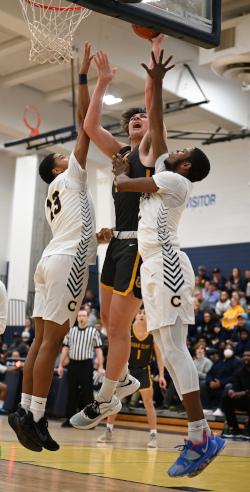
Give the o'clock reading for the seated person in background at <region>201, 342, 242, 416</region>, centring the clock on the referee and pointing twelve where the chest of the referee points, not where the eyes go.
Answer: The seated person in background is roughly at 9 o'clock from the referee.

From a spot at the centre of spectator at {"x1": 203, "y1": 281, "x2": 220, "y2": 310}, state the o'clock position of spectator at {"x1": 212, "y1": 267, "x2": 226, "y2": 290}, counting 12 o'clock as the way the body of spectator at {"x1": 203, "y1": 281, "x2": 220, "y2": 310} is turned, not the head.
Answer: spectator at {"x1": 212, "y1": 267, "x2": 226, "y2": 290} is roughly at 5 o'clock from spectator at {"x1": 203, "y1": 281, "x2": 220, "y2": 310}.

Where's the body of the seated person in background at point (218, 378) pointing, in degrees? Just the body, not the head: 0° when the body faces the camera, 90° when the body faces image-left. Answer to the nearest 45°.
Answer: approximately 45°

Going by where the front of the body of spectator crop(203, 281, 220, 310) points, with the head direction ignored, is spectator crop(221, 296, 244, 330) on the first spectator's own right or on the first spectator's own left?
on the first spectator's own left

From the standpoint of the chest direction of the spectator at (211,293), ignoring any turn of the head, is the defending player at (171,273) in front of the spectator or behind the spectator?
in front

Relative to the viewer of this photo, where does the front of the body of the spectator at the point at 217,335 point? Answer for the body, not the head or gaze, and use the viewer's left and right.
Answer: facing the viewer and to the left of the viewer

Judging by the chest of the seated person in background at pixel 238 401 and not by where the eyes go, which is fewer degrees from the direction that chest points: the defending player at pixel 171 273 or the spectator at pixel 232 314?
the defending player

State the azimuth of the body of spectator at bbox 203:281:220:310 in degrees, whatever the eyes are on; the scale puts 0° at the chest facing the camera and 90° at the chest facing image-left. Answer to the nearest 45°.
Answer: approximately 45°

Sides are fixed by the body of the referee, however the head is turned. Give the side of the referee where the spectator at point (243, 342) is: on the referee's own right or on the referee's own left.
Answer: on the referee's own left

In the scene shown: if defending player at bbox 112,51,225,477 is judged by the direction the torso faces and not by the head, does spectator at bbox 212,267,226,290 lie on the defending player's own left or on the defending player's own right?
on the defending player's own right

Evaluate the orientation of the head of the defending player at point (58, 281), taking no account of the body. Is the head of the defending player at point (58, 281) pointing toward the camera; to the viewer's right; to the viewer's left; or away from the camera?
to the viewer's right

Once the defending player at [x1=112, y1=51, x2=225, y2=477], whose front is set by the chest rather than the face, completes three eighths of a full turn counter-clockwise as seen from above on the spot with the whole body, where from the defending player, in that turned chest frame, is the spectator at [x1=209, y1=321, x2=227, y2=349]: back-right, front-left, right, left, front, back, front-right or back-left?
back-left

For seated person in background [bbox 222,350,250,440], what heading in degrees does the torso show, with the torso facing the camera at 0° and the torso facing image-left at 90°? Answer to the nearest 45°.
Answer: approximately 45°

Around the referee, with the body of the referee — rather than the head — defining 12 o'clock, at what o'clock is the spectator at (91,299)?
The spectator is roughly at 6 o'clock from the referee.

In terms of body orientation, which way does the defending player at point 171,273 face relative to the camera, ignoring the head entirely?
to the viewer's left
